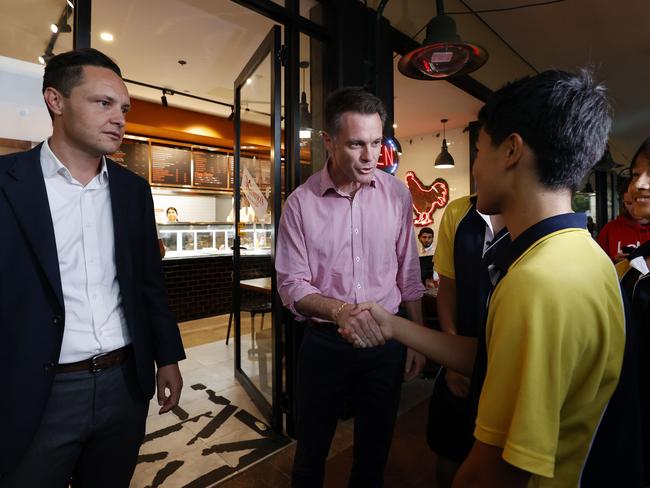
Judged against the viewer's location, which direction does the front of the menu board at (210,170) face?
facing the viewer and to the right of the viewer

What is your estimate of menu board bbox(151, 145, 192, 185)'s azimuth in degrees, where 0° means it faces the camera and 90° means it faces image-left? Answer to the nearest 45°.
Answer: approximately 315°

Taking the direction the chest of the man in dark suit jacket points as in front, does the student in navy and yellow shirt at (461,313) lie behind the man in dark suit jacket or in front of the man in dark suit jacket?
in front

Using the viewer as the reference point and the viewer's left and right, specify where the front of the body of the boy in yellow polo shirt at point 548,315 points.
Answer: facing away from the viewer and to the left of the viewer

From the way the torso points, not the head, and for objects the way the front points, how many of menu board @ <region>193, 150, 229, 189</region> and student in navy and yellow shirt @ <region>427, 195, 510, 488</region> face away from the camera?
0

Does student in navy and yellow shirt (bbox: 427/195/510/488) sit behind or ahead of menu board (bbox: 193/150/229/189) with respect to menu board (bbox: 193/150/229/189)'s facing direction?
ahead

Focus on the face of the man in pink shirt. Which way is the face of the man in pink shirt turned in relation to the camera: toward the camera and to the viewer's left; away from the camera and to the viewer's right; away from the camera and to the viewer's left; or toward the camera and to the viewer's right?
toward the camera and to the viewer's right

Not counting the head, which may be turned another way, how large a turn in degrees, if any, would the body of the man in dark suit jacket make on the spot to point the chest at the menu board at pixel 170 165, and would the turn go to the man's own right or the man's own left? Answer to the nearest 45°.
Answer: approximately 135° to the man's own left

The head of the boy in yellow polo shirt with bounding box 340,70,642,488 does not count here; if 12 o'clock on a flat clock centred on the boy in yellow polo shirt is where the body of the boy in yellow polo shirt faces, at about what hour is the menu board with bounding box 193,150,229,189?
The menu board is roughly at 12 o'clock from the boy in yellow polo shirt.

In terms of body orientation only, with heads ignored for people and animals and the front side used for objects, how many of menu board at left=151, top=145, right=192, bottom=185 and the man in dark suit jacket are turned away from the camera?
0
